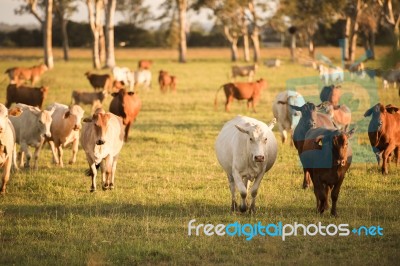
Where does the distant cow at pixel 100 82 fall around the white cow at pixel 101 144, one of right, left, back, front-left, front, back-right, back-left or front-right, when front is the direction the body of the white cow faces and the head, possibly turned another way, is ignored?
back

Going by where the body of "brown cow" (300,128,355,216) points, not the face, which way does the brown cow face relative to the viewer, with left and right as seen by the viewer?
facing the viewer

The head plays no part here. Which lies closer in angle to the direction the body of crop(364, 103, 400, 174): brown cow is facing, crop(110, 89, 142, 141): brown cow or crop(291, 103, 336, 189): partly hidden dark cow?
the partly hidden dark cow

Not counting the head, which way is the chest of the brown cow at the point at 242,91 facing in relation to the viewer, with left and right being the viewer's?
facing to the right of the viewer

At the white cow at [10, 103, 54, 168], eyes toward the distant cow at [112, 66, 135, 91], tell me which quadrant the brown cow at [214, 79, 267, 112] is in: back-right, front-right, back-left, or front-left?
front-right

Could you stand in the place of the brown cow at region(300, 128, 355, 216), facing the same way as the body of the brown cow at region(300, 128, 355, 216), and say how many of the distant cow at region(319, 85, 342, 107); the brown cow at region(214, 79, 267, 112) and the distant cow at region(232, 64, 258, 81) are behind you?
3

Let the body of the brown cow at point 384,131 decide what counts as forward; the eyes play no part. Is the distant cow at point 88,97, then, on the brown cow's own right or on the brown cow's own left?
on the brown cow's own right

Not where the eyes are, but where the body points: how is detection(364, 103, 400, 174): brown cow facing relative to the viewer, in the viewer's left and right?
facing the viewer and to the left of the viewer

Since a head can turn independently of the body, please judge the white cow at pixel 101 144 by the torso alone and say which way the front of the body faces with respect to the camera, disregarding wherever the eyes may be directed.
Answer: toward the camera

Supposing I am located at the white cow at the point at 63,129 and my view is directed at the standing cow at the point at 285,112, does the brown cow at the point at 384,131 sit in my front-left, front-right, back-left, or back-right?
front-right

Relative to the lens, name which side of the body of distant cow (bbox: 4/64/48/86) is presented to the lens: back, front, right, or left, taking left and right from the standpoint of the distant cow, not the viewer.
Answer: right

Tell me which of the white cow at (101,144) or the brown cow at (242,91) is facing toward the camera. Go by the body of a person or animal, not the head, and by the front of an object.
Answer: the white cow

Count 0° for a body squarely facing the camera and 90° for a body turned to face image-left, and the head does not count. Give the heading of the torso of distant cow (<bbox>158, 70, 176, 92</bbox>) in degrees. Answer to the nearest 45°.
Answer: approximately 45°

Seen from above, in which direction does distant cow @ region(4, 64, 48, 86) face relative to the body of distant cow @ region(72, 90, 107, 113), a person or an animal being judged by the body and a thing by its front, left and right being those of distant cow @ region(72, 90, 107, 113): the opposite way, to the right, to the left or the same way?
the same way

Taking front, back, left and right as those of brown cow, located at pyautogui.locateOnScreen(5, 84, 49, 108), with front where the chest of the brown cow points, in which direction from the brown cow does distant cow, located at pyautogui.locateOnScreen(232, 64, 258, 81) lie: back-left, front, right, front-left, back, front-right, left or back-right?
front-left
